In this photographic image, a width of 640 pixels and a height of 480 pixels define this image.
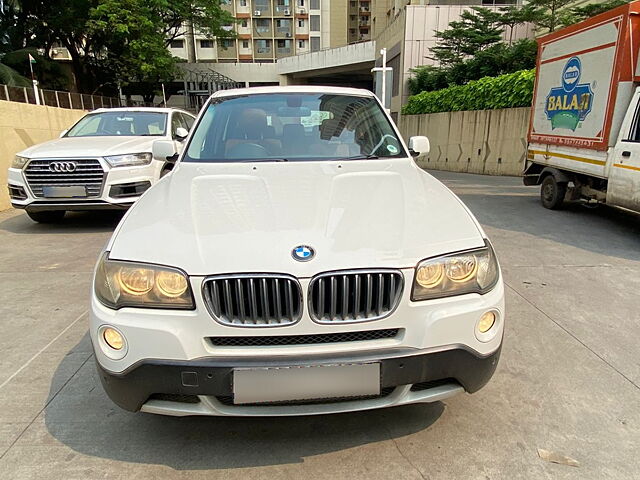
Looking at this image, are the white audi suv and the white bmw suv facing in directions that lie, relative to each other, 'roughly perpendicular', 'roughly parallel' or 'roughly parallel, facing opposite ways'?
roughly parallel

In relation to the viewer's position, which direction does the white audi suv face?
facing the viewer and to the left of the viewer

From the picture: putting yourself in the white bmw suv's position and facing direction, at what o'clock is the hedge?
The hedge is roughly at 7 o'clock from the white bmw suv.

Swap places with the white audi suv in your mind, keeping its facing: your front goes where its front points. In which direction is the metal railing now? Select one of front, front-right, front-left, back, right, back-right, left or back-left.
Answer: back-right

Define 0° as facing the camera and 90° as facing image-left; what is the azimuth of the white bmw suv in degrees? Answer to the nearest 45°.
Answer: approximately 0°

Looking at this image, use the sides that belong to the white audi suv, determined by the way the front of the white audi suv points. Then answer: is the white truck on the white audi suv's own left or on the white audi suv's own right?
on the white audi suv's own left

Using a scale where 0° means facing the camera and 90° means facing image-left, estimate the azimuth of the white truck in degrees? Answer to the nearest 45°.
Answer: approximately 315°

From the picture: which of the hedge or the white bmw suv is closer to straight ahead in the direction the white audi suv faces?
the white bmw suv

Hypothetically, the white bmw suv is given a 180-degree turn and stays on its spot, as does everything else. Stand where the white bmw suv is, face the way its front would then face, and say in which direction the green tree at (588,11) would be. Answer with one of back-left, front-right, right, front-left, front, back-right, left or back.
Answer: front-right

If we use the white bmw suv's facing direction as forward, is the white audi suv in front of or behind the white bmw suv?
behind

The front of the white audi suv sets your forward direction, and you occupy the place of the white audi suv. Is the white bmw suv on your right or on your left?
on your left

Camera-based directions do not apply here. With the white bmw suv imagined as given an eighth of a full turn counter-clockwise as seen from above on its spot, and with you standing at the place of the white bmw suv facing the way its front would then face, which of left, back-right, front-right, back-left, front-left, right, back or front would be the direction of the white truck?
left

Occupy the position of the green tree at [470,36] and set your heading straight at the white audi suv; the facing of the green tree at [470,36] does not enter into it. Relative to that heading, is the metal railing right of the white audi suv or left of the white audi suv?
right

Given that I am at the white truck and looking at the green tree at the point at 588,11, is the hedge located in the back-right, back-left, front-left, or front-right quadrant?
front-left
